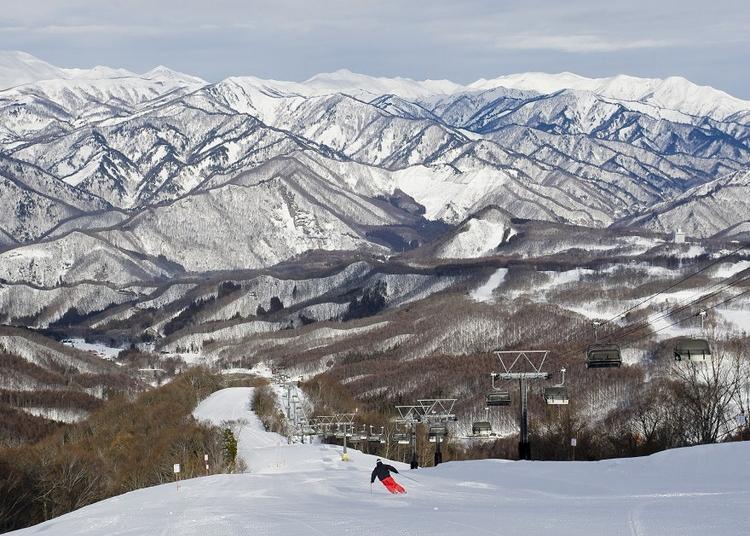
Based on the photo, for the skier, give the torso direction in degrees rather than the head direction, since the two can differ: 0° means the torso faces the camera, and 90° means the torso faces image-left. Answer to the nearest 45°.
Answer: approximately 135°
